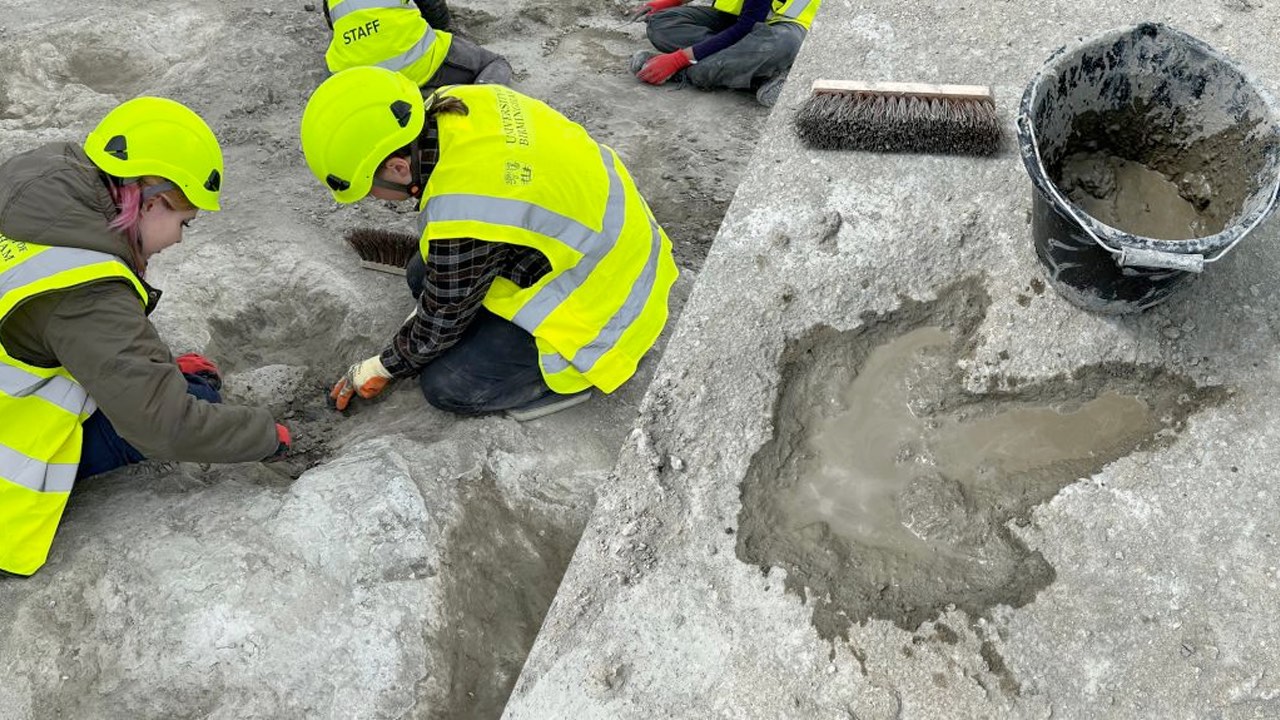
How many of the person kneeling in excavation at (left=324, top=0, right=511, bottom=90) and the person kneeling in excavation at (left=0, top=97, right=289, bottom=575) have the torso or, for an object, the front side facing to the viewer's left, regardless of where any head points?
0

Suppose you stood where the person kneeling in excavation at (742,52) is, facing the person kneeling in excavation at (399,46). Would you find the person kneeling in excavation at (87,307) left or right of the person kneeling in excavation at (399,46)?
left

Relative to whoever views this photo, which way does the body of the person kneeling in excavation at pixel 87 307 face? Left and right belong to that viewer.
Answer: facing to the right of the viewer

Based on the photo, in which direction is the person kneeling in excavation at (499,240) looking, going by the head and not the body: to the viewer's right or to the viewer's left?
to the viewer's left

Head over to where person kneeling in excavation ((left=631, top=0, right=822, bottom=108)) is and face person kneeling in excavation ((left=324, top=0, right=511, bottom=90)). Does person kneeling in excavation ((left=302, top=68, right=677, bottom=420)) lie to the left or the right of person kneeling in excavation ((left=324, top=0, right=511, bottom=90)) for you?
left

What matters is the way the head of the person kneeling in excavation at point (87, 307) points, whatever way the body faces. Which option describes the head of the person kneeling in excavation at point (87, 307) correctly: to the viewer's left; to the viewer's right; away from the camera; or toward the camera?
to the viewer's right

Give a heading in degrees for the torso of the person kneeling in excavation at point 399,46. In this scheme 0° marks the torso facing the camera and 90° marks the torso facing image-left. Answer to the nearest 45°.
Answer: approximately 225°

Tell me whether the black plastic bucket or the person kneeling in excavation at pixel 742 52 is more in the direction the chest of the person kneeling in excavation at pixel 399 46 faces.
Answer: the person kneeling in excavation
